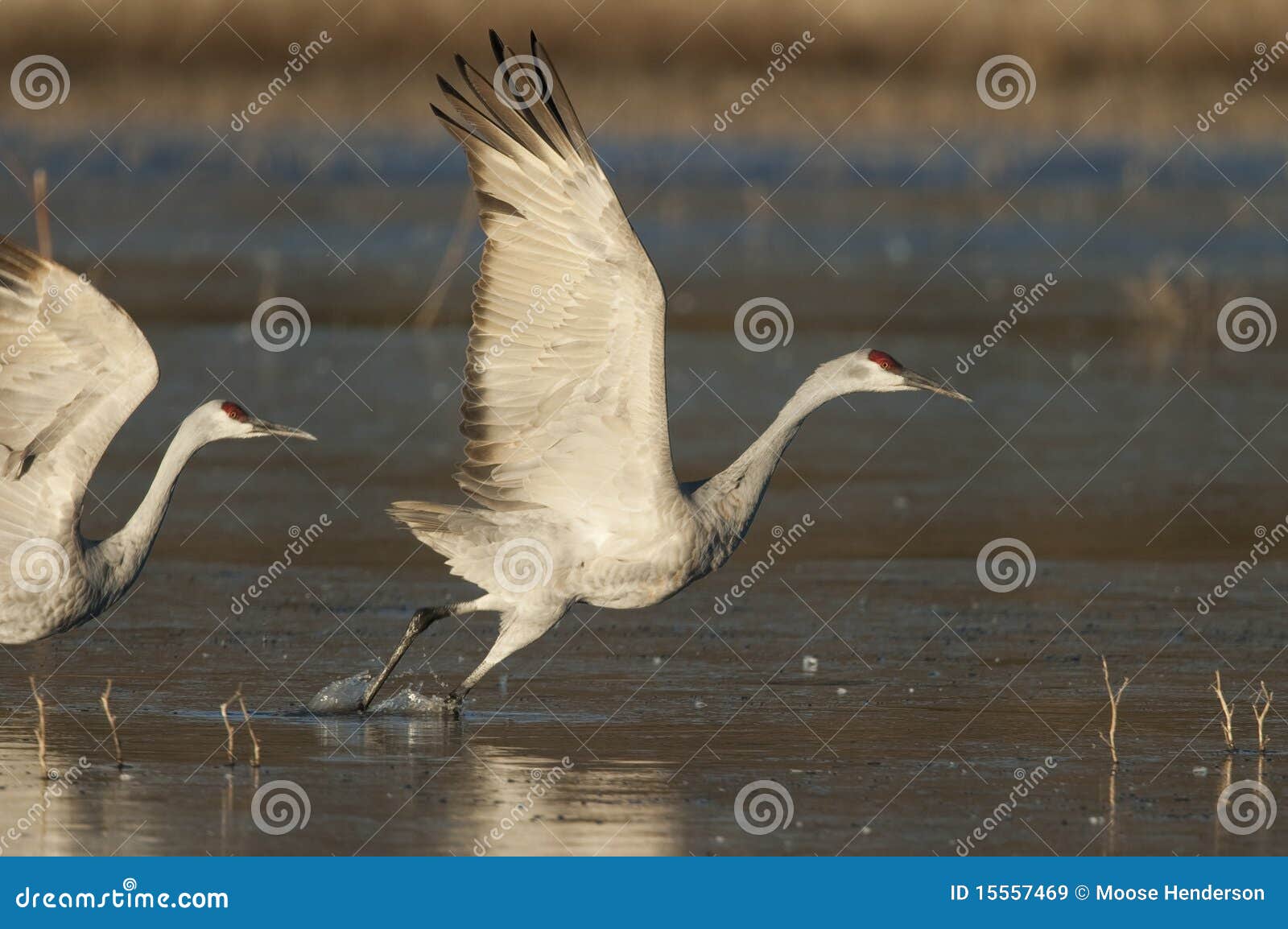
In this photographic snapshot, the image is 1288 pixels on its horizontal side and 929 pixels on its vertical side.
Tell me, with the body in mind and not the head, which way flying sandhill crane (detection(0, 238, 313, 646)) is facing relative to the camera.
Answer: to the viewer's right

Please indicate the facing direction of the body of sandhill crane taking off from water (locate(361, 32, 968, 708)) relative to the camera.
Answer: to the viewer's right

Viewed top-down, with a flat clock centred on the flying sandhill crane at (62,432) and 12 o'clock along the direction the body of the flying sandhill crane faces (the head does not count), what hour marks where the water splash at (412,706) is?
The water splash is roughly at 12 o'clock from the flying sandhill crane.

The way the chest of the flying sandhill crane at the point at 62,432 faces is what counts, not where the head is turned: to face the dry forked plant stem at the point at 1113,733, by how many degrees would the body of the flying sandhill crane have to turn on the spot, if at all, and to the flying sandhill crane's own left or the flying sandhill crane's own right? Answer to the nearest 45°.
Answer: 0° — it already faces it

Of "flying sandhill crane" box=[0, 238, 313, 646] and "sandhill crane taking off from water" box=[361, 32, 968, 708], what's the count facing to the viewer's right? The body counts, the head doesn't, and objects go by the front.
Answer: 2

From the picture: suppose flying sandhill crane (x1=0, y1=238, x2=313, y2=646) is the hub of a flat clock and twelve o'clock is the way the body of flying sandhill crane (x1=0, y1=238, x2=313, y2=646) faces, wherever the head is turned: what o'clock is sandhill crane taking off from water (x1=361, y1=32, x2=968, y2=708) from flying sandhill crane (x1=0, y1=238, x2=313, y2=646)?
sandhill crane taking off from water (x1=361, y1=32, x2=968, y2=708) is roughly at 12 o'clock from flying sandhill crane (x1=0, y1=238, x2=313, y2=646).

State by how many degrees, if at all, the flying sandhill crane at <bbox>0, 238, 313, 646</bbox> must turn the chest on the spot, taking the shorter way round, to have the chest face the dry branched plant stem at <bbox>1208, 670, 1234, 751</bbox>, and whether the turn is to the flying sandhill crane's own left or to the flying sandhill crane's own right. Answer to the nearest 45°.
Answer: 0° — it already faces it

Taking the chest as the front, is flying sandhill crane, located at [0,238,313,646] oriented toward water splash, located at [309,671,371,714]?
yes
